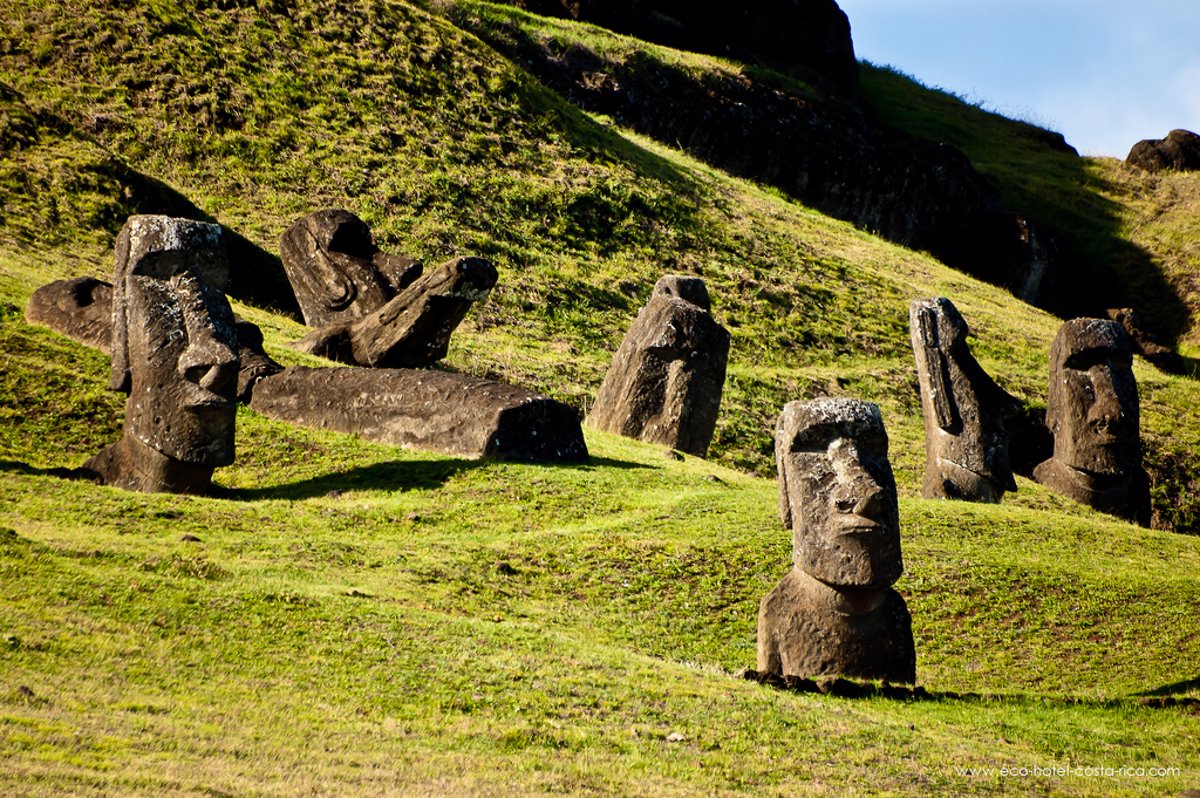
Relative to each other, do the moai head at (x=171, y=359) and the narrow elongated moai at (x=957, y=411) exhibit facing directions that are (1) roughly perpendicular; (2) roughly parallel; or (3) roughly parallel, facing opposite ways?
roughly parallel

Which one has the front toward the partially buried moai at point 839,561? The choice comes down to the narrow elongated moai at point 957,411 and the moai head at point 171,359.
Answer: the moai head

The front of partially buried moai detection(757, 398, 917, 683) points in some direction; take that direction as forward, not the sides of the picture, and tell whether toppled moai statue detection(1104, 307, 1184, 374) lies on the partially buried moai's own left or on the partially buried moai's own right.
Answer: on the partially buried moai's own left

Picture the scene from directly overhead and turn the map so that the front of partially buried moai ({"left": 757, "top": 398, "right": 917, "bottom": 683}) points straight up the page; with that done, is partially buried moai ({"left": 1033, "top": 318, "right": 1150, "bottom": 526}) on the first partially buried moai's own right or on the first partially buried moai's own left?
on the first partially buried moai's own left

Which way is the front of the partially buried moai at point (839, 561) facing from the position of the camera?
facing the viewer and to the right of the viewer

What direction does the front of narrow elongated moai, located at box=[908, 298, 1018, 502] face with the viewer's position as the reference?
facing to the right of the viewer

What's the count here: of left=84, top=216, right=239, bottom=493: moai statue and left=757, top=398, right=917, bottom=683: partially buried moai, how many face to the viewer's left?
0

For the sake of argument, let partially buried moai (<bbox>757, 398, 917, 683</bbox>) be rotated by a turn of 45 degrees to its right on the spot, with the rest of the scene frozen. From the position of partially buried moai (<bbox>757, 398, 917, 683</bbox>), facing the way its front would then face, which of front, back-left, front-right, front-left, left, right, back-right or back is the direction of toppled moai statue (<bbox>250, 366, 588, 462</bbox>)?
back-right

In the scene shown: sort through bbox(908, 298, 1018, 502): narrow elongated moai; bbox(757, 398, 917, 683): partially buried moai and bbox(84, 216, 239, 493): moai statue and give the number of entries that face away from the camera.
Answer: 0

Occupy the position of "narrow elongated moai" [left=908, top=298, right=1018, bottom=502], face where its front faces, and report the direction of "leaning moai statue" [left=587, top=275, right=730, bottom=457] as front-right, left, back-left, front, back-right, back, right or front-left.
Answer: back

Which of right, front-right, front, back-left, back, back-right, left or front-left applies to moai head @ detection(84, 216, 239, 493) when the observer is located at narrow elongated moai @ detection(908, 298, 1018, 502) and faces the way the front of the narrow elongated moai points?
back-right

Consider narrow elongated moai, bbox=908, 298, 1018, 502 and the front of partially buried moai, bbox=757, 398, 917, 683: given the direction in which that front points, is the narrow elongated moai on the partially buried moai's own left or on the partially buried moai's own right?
on the partially buried moai's own left
